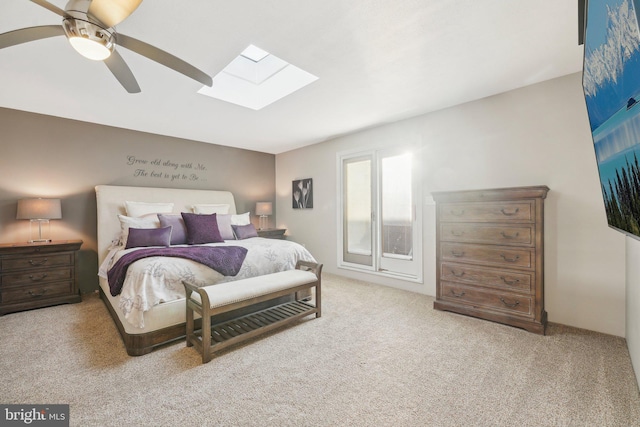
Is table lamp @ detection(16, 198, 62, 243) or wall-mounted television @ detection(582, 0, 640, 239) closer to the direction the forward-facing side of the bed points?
the wall-mounted television

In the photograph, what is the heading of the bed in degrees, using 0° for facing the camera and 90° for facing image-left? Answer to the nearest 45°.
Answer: approximately 315°

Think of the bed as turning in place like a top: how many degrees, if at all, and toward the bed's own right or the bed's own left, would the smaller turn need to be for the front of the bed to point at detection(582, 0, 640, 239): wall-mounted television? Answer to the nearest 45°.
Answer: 0° — it already faces it

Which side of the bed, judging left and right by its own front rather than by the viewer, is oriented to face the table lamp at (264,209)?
left

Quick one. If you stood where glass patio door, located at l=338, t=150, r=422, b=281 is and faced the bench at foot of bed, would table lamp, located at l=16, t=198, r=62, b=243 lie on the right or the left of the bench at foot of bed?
right
